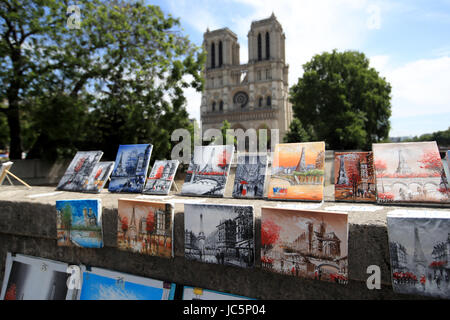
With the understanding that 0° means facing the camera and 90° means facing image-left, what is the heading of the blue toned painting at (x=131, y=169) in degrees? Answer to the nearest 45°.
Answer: approximately 0°

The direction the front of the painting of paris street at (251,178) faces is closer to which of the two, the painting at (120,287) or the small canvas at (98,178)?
the painting

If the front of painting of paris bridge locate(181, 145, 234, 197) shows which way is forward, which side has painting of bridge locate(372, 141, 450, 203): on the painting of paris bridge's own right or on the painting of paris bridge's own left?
on the painting of paris bridge's own left

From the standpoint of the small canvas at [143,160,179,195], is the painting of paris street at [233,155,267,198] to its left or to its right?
on its left

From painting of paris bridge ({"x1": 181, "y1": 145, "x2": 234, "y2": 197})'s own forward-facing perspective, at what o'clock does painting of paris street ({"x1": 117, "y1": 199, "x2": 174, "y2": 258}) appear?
painting of paris street ({"x1": 117, "y1": 199, "x2": 174, "y2": 258}) is roughly at 1 o'clock from painting of paris bridge ({"x1": 181, "y1": 145, "x2": 234, "y2": 197}).

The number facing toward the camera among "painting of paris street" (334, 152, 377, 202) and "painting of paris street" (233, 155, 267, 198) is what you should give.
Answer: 2

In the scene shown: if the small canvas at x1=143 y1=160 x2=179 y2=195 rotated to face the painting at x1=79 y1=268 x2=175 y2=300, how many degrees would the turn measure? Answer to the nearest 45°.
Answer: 0° — it already faces it

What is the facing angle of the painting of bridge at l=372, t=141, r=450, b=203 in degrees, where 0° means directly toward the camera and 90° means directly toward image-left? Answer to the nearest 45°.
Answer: approximately 0°
